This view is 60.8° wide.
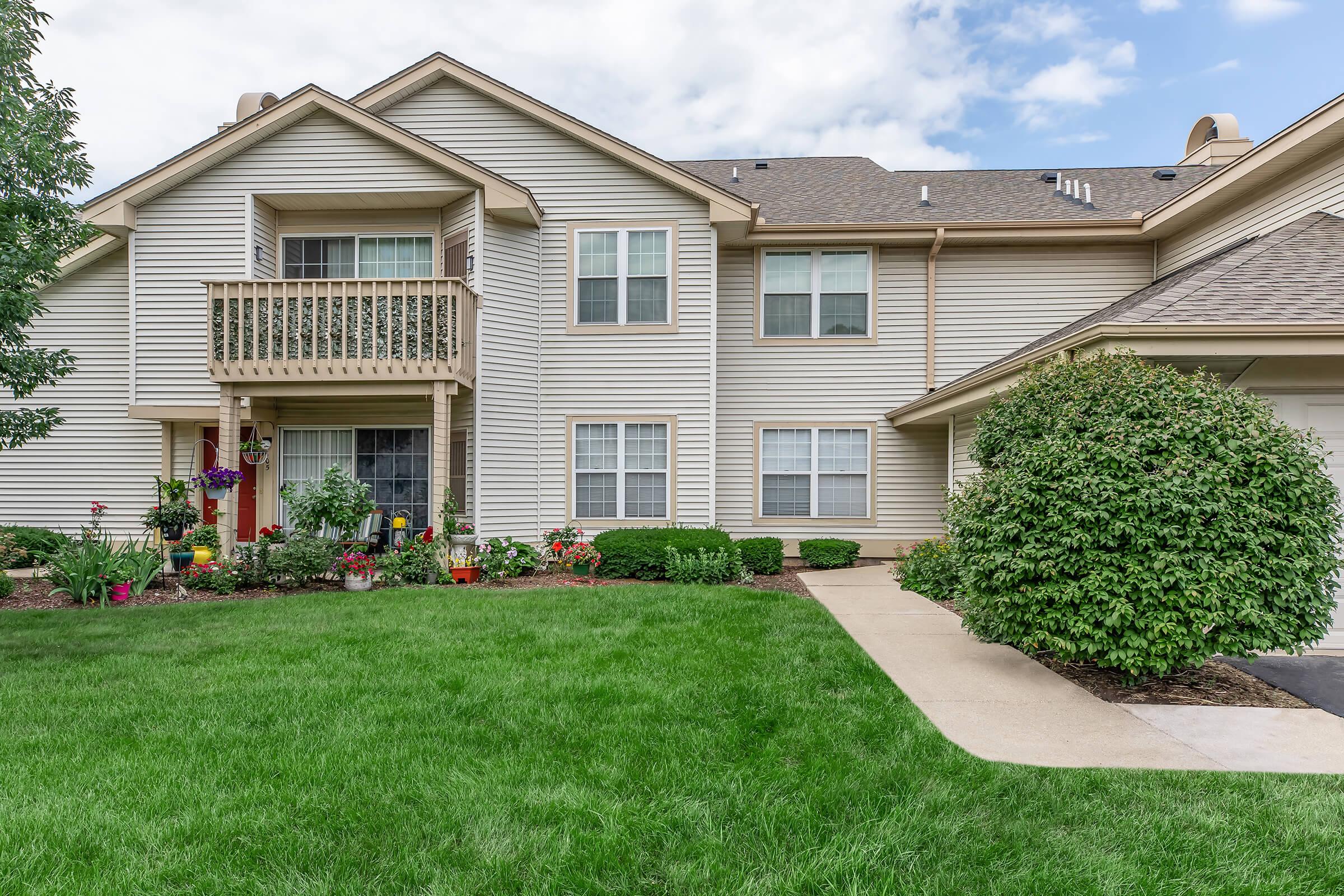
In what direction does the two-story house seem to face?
toward the camera

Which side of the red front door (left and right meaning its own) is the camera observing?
front

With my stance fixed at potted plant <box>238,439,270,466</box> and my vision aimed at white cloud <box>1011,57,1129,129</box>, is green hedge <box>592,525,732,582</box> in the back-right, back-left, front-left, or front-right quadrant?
front-right

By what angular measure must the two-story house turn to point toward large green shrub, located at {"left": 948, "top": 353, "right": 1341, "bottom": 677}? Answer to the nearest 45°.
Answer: approximately 45° to its left

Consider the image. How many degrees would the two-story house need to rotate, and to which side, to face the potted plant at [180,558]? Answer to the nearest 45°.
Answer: approximately 45° to its right

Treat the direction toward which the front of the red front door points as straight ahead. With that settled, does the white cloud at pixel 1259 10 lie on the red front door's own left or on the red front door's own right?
on the red front door's own left

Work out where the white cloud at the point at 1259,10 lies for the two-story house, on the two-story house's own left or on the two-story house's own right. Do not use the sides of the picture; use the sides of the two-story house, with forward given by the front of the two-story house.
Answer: on the two-story house's own left

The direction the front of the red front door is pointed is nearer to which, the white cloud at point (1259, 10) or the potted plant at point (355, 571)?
the potted plant

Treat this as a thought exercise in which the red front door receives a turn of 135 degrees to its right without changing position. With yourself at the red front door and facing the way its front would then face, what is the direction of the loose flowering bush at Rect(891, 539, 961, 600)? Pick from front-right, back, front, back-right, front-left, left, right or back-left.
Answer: back

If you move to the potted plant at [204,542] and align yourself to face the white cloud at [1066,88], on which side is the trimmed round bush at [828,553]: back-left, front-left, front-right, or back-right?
front-right

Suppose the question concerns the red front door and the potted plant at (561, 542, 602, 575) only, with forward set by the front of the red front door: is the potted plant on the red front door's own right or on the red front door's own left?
on the red front door's own left
